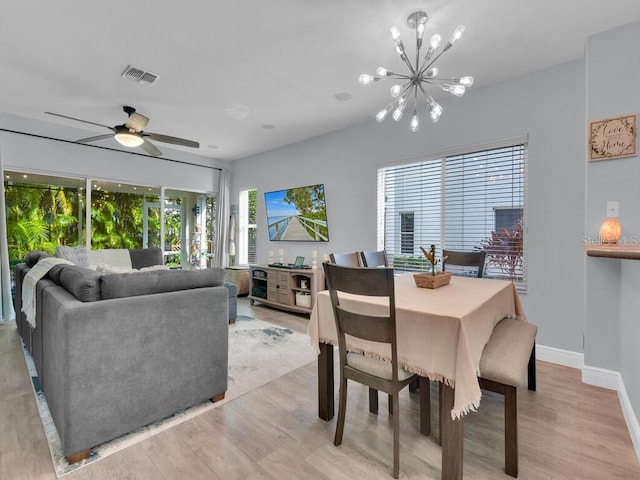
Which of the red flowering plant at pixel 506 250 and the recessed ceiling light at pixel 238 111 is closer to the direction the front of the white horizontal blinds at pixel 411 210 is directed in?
the recessed ceiling light

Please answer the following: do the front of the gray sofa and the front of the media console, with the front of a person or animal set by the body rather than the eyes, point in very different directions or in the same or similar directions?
very different directions

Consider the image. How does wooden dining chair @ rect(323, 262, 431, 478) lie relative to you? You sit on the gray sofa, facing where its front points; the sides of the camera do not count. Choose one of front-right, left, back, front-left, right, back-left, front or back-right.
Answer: right

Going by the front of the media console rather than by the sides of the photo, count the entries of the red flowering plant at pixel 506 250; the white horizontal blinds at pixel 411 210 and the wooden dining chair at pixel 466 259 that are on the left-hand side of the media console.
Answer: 3

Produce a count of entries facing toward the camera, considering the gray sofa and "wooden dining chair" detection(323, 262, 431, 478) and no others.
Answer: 0

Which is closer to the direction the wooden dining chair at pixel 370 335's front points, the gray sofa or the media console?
the media console

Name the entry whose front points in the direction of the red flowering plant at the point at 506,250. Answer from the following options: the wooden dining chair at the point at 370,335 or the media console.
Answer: the wooden dining chair

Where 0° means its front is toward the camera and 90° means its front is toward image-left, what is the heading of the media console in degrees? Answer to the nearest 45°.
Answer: approximately 45°

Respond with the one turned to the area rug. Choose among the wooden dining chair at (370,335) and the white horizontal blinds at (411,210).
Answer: the white horizontal blinds

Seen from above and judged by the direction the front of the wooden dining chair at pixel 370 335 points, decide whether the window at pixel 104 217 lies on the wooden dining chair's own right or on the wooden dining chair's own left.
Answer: on the wooden dining chair's own left

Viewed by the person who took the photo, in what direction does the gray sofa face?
facing away from the viewer and to the right of the viewer

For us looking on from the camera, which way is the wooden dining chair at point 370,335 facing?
facing away from the viewer and to the right of the viewer

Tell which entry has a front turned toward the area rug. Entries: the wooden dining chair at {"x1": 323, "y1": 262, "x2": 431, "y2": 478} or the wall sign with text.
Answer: the wall sign with text

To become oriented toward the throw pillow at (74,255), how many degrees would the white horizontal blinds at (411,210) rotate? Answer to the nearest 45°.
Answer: approximately 45° to its right

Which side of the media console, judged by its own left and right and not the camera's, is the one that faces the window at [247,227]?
right

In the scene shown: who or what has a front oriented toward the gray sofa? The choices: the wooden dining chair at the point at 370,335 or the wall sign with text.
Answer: the wall sign with text
